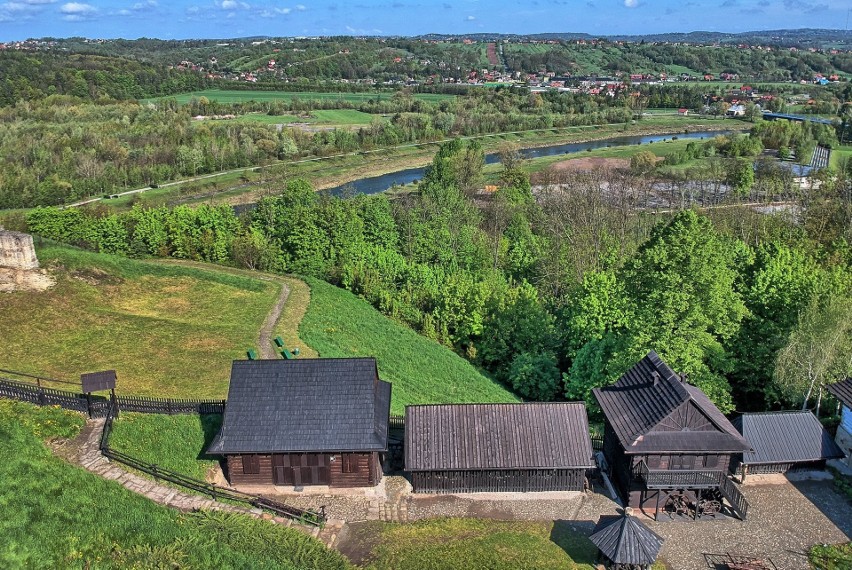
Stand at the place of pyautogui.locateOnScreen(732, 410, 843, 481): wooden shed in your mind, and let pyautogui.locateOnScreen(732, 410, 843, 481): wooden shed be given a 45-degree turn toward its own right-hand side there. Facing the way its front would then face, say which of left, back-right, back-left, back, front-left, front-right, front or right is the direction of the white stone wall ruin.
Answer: front-right

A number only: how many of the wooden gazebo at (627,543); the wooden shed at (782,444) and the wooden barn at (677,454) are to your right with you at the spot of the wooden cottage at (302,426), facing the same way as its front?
0

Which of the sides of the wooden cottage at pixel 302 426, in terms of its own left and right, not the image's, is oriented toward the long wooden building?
left

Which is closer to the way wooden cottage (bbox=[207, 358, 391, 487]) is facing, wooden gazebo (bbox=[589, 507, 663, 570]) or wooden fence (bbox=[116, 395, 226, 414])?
the wooden gazebo

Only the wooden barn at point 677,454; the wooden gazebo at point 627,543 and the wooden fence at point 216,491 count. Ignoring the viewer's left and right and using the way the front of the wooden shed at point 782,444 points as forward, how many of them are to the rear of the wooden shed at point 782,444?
0

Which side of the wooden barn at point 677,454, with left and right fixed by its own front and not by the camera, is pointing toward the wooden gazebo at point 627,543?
front

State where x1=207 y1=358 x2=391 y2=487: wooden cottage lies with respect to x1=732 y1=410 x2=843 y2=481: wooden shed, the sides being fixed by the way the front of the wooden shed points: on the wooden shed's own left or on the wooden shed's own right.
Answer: on the wooden shed's own right

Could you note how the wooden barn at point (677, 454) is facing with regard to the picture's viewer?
facing the viewer

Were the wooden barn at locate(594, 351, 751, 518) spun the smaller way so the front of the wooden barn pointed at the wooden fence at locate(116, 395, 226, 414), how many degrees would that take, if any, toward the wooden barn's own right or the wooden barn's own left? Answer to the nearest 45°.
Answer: approximately 90° to the wooden barn's own right

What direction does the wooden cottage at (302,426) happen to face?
toward the camera

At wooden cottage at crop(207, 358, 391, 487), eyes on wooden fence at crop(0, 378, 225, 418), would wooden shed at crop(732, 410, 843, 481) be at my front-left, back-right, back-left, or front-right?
back-right

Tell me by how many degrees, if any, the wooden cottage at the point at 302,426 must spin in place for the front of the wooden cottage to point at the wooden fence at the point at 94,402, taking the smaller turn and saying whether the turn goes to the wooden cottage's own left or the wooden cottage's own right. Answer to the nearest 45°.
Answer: approximately 135° to the wooden cottage's own right

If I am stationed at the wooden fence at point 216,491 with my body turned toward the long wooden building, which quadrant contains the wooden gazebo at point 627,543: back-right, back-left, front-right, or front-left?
front-right

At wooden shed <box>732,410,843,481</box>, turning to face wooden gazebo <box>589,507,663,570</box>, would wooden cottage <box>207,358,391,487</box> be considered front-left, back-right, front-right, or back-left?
front-right

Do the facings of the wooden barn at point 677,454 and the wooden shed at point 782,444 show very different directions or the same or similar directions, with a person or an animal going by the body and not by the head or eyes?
same or similar directions

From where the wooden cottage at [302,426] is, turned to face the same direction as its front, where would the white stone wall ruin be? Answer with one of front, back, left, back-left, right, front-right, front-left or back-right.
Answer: back-right

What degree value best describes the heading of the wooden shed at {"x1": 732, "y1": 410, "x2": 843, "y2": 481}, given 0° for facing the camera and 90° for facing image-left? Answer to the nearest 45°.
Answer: approximately 0°

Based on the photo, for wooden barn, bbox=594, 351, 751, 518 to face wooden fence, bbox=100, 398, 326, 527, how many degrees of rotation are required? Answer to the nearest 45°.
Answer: approximately 45° to its right
